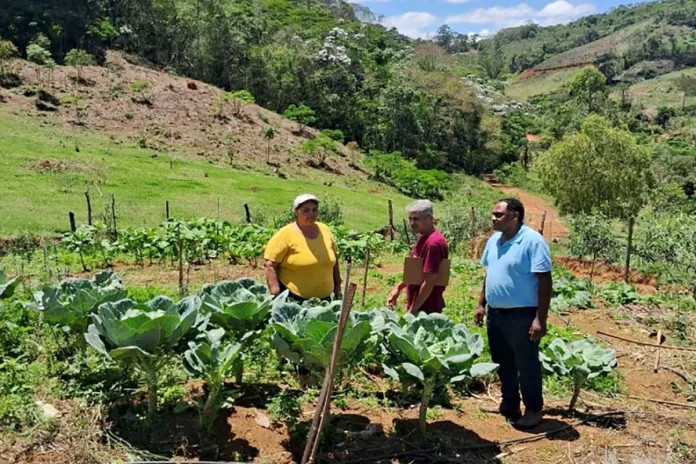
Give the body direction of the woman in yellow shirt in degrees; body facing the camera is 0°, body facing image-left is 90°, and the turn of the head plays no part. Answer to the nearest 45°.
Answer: approximately 315°

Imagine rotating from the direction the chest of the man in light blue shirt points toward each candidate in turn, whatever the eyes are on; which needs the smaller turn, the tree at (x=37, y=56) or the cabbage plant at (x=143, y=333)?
the cabbage plant

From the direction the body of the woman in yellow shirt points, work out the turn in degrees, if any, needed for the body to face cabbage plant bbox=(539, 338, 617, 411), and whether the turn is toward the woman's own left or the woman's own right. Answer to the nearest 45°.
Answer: approximately 45° to the woman's own left

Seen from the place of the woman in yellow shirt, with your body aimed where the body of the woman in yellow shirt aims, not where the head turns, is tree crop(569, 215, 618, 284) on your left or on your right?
on your left

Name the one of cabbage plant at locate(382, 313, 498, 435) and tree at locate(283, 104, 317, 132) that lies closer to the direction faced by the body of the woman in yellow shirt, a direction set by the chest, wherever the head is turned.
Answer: the cabbage plant

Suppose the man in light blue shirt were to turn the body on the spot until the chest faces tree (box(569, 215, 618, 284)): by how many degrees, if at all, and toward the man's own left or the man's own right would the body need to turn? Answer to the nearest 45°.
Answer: approximately 135° to the man's own right

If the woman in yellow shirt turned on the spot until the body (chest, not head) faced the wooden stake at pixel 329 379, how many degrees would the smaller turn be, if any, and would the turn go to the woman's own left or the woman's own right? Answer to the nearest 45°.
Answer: approximately 45° to the woman's own right

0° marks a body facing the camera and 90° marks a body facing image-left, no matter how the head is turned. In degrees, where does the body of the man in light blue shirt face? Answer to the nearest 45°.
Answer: approximately 45°

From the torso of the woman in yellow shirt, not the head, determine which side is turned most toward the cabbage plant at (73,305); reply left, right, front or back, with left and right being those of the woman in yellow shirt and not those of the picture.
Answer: right

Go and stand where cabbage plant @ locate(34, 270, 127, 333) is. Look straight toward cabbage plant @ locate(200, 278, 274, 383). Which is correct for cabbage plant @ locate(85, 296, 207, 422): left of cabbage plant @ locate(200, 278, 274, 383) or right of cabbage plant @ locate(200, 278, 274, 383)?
right
